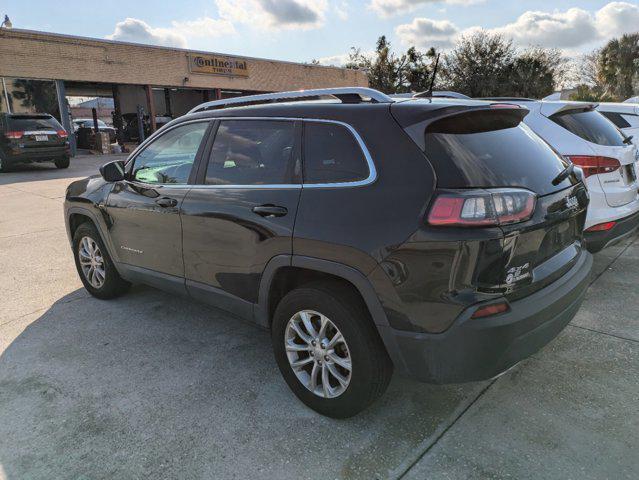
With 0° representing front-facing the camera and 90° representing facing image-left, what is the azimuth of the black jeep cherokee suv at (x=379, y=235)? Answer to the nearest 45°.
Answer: approximately 135°

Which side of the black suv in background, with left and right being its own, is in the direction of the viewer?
back

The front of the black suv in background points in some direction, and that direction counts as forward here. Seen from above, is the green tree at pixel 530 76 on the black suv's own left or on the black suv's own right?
on the black suv's own right

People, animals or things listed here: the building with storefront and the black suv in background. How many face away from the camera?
1

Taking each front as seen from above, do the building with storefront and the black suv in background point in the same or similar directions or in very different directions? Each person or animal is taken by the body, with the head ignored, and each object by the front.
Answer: very different directions

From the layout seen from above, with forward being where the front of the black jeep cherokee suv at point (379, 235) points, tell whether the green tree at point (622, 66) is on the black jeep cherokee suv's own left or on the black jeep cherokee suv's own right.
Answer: on the black jeep cherokee suv's own right

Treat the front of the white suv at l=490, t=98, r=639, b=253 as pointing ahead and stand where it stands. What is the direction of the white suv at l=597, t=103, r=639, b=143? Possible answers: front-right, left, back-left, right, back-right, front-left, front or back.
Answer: front-right

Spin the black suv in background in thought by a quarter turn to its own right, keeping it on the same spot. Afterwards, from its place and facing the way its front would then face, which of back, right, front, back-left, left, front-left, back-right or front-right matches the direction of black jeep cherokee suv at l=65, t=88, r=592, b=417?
right

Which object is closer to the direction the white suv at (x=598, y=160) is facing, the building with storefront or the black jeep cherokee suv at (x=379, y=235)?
the building with storefront

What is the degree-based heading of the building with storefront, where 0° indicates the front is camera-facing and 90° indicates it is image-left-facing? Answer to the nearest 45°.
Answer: approximately 315°

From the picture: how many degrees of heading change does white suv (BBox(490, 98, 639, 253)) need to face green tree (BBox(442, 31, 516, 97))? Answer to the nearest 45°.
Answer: approximately 45° to its right

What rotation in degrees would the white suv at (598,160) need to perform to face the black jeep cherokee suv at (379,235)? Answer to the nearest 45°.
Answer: approximately 135° to its left

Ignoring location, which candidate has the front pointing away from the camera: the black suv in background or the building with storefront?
the black suv in background

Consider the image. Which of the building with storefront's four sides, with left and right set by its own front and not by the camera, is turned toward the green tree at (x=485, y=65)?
left

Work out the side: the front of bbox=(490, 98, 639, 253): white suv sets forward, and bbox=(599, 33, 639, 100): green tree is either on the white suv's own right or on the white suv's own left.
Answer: on the white suv's own right
